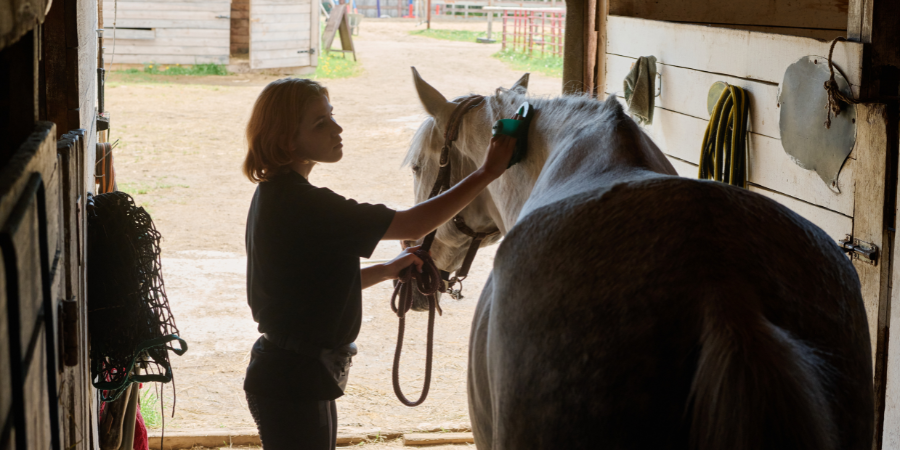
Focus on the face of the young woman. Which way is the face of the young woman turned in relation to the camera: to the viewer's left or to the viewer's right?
to the viewer's right

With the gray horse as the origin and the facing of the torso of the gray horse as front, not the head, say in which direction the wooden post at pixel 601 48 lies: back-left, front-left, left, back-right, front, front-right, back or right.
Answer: front-right

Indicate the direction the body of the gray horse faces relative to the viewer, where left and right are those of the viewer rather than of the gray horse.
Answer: facing away from the viewer and to the left of the viewer

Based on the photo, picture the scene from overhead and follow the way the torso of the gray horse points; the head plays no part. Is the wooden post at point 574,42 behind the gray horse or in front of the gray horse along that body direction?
in front

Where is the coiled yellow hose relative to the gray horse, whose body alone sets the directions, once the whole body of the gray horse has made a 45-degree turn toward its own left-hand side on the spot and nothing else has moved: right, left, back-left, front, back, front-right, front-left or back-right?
right

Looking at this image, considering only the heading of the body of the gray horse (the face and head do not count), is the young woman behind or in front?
in front
